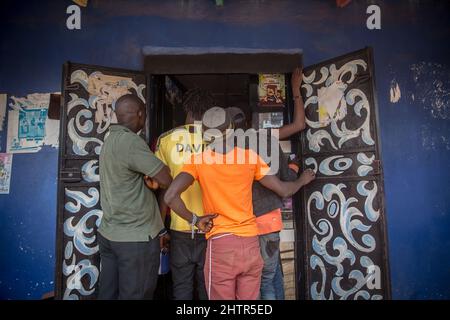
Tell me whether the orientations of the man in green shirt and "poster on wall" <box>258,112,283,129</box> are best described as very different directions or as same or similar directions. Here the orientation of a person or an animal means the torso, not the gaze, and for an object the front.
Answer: very different directions

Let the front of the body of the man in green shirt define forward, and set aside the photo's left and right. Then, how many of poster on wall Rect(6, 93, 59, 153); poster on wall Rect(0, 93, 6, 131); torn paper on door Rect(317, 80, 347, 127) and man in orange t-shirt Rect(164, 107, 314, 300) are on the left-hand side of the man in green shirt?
2

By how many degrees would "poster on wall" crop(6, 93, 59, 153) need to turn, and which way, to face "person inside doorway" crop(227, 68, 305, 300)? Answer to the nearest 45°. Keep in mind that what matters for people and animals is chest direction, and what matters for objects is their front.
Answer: approximately 45° to its left

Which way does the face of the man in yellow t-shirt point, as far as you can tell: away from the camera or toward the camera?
away from the camera

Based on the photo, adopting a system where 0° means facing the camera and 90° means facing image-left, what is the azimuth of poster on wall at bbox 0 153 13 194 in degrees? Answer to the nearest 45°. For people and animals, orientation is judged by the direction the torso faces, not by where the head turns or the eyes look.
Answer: approximately 0°

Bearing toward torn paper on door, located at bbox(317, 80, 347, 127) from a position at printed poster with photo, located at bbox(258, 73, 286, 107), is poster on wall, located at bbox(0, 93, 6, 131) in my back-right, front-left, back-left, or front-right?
back-right

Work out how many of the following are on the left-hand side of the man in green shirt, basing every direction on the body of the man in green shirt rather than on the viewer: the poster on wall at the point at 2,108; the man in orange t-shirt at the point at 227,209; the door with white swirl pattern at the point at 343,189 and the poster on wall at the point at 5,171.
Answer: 2

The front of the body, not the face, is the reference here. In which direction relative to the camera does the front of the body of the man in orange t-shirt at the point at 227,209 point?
away from the camera

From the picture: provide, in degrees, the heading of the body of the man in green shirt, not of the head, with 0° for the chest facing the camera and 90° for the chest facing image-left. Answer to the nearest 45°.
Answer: approximately 225°
